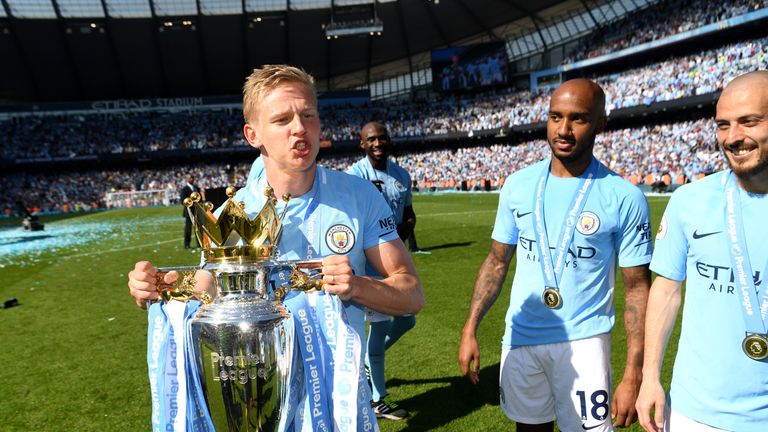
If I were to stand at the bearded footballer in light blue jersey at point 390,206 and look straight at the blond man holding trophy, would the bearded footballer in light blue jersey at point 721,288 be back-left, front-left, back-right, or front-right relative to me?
front-left

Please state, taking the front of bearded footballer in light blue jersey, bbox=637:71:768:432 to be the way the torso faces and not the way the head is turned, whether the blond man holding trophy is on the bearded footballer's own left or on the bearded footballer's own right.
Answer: on the bearded footballer's own right

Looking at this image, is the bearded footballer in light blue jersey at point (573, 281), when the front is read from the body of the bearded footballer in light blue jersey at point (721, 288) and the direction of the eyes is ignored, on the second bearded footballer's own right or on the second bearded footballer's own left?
on the second bearded footballer's own right

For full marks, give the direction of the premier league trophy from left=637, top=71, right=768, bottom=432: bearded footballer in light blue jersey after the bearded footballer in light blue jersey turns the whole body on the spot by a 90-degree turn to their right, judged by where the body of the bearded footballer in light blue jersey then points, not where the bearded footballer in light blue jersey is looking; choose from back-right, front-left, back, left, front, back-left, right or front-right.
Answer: front-left

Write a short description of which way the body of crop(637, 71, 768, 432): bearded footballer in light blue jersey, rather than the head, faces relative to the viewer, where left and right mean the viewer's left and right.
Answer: facing the viewer

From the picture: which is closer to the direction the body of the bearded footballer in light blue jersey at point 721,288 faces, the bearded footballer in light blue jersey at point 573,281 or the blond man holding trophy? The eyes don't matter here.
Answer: the blond man holding trophy
